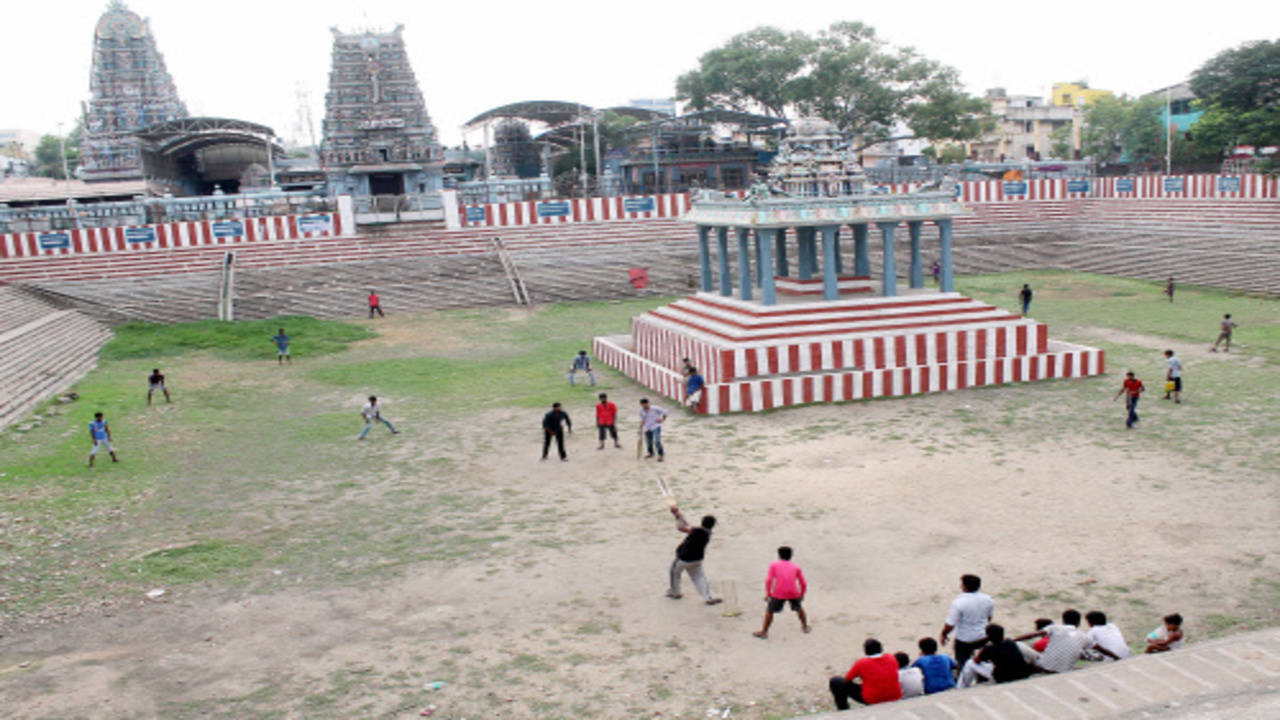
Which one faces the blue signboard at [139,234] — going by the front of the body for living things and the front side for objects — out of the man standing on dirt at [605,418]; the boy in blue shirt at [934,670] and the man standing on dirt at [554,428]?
the boy in blue shirt

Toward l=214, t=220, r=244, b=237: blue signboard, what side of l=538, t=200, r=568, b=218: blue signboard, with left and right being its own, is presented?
right

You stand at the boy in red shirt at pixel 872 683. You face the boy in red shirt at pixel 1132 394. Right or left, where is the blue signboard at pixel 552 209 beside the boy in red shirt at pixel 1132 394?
left

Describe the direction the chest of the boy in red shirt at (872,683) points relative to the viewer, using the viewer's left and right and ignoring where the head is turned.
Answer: facing away from the viewer and to the left of the viewer

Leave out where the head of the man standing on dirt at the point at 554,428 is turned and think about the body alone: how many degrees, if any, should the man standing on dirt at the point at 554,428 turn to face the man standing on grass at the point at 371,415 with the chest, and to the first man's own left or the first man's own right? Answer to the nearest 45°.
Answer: approximately 135° to the first man's own right

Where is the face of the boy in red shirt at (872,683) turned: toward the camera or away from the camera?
away from the camera

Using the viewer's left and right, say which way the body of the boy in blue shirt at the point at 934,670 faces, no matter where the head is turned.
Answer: facing away from the viewer and to the left of the viewer

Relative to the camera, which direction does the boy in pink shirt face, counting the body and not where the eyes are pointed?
away from the camera

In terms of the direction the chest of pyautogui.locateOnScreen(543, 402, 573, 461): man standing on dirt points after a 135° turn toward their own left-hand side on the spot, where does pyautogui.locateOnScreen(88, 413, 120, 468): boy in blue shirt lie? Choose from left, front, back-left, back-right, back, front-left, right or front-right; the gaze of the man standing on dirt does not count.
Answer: back-left

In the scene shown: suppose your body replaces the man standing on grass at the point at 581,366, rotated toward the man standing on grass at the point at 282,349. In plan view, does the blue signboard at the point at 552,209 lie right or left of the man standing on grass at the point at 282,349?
right
